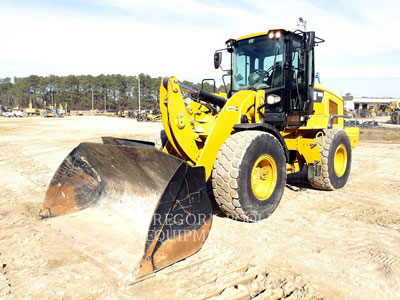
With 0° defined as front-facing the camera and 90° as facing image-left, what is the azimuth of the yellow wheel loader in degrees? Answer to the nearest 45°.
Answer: approximately 45°
